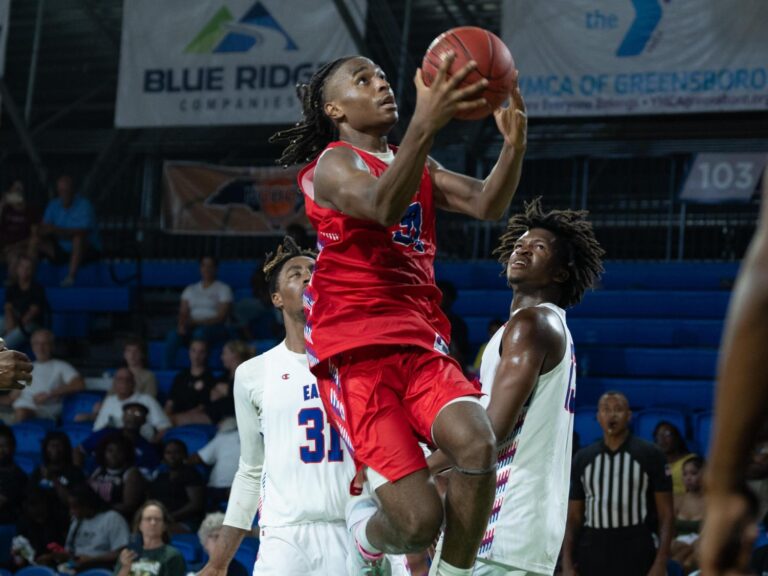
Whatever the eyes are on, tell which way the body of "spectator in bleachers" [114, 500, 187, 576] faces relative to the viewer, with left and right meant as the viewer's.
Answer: facing the viewer

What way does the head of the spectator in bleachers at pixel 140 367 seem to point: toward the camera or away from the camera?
toward the camera

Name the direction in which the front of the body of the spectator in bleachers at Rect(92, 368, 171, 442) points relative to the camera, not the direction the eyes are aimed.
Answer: toward the camera

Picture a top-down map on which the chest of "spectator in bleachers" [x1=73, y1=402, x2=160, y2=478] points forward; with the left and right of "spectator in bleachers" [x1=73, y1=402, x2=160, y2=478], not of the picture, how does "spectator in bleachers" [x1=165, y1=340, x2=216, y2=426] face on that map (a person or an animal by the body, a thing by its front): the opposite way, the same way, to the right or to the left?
the same way

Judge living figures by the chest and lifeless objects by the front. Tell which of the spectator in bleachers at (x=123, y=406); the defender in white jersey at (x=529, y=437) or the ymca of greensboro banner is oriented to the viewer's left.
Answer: the defender in white jersey

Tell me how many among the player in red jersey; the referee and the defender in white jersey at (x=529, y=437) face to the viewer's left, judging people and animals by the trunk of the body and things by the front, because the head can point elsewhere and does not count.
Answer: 1

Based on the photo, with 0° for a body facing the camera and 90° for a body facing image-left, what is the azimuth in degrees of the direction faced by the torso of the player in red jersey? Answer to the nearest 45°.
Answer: approximately 315°

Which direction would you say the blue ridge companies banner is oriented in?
toward the camera

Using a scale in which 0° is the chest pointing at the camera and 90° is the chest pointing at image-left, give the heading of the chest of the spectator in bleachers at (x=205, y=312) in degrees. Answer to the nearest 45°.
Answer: approximately 45°

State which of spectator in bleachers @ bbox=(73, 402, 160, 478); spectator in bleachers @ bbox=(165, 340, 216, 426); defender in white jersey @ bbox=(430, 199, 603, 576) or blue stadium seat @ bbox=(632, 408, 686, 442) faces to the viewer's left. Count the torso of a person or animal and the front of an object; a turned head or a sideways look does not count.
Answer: the defender in white jersey

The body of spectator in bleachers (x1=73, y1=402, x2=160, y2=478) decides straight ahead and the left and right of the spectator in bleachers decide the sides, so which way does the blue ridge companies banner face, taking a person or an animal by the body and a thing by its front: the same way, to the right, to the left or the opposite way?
the same way

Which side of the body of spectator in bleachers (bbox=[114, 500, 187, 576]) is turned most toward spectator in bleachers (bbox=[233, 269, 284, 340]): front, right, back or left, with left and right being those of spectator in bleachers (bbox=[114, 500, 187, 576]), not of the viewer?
back

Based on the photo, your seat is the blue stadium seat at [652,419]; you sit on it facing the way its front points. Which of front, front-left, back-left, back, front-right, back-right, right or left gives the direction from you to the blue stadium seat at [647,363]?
back

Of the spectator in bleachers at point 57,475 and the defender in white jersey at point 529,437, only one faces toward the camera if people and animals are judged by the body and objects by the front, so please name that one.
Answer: the spectator in bleachers

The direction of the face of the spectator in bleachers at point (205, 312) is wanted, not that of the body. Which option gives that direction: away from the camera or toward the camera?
toward the camera

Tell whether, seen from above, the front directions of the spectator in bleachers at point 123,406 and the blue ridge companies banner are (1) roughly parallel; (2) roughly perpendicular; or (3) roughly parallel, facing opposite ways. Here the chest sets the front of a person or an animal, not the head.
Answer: roughly parallel

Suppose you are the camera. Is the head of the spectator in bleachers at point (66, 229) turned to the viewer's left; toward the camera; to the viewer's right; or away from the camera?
toward the camera

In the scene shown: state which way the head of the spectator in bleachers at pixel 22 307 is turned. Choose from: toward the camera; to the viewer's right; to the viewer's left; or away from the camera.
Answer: toward the camera

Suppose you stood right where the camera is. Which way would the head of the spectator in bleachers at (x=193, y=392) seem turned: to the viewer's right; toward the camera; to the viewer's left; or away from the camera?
toward the camera

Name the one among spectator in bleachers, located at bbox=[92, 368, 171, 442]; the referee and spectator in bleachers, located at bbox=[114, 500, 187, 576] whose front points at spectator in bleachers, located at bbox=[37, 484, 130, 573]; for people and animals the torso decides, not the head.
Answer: spectator in bleachers, located at bbox=[92, 368, 171, 442]

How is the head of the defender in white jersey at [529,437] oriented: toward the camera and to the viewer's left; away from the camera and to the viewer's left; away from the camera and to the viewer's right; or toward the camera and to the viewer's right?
toward the camera and to the viewer's left

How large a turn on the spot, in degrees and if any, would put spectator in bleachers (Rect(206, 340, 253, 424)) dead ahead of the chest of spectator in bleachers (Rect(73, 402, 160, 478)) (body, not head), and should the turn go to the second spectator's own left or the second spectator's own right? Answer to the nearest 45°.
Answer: approximately 90° to the second spectator's own left
